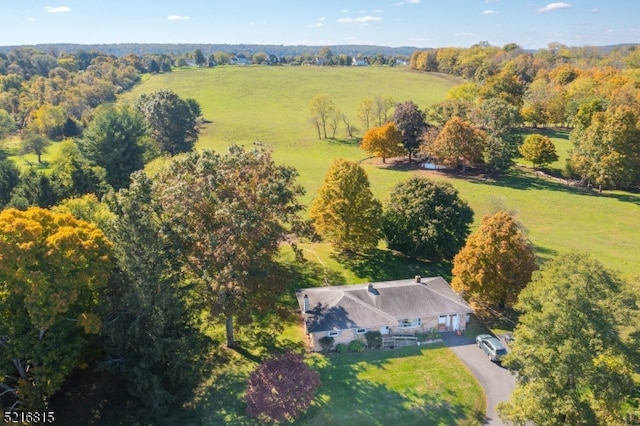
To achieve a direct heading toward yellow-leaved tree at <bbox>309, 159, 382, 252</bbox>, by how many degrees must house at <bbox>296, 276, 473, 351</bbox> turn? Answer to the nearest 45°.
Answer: approximately 180°

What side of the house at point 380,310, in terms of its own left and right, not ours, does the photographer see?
front

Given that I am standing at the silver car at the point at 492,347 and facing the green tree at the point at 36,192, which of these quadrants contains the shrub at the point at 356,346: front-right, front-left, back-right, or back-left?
front-left

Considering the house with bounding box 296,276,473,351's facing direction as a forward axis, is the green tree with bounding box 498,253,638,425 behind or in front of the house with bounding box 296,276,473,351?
in front

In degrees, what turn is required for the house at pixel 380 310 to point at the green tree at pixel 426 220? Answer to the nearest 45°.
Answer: approximately 180°

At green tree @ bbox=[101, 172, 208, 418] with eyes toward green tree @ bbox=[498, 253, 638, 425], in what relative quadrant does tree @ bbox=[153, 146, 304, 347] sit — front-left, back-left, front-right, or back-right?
front-left

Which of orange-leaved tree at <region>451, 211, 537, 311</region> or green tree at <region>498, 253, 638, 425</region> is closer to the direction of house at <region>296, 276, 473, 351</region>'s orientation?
the green tree

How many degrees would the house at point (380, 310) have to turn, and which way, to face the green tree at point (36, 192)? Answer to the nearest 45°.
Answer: approximately 90° to its right

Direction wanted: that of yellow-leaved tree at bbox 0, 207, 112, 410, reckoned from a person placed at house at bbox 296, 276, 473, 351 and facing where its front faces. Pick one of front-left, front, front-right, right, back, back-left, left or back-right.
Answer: front-right

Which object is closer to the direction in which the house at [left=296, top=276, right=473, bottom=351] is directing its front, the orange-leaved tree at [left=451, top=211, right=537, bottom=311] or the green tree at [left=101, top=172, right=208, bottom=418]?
the green tree

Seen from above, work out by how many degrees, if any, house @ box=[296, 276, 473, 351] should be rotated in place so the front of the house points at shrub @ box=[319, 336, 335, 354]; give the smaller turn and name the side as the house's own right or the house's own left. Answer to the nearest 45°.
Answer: approximately 45° to the house's own right

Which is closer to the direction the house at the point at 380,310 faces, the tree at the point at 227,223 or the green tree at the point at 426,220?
the tree

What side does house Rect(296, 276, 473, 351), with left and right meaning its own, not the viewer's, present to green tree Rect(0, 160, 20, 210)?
right

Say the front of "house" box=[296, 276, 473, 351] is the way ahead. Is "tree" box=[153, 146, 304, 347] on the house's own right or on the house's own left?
on the house's own right

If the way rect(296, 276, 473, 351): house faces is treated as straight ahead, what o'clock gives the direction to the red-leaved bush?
The red-leaved bush is roughly at 1 o'clock from the house.
